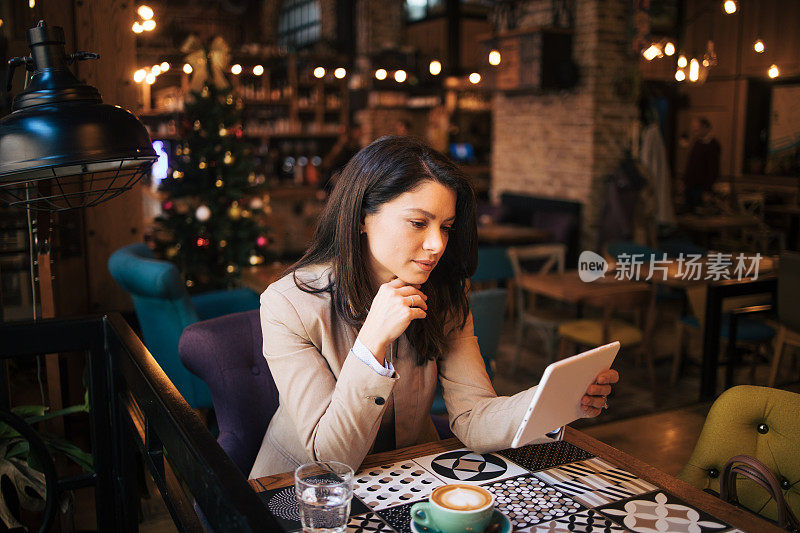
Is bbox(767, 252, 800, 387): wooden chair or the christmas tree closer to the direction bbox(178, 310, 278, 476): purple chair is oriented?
the wooden chair

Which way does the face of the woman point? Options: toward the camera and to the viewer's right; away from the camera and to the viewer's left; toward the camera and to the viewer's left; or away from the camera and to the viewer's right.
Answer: toward the camera and to the viewer's right

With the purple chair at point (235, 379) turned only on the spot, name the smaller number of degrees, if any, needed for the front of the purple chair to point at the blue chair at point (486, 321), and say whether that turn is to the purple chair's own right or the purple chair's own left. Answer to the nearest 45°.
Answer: approximately 90° to the purple chair's own left

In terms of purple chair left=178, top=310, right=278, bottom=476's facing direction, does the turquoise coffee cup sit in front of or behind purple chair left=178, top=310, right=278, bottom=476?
in front

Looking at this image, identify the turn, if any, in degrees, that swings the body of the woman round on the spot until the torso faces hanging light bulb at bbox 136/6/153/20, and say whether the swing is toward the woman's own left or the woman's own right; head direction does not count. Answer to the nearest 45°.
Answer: approximately 180°

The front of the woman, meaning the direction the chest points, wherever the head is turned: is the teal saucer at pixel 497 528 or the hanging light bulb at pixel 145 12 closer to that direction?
the teal saucer

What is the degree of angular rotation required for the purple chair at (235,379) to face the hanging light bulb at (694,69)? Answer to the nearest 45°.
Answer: approximately 90° to its left

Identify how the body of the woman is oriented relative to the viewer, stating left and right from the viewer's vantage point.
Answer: facing the viewer and to the right of the viewer

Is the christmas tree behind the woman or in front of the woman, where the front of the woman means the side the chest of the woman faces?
behind
